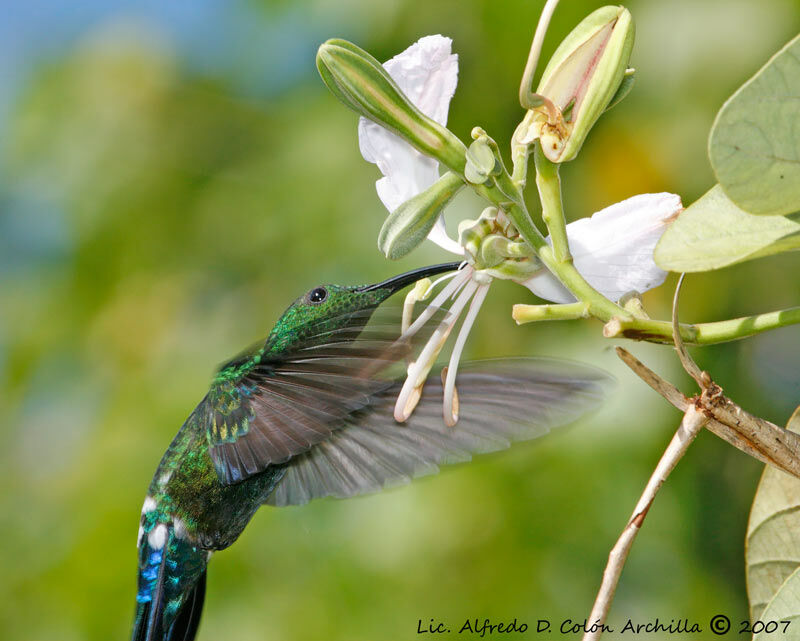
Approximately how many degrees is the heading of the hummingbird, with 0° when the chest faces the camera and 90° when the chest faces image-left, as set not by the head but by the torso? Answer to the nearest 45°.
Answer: approximately 270°
